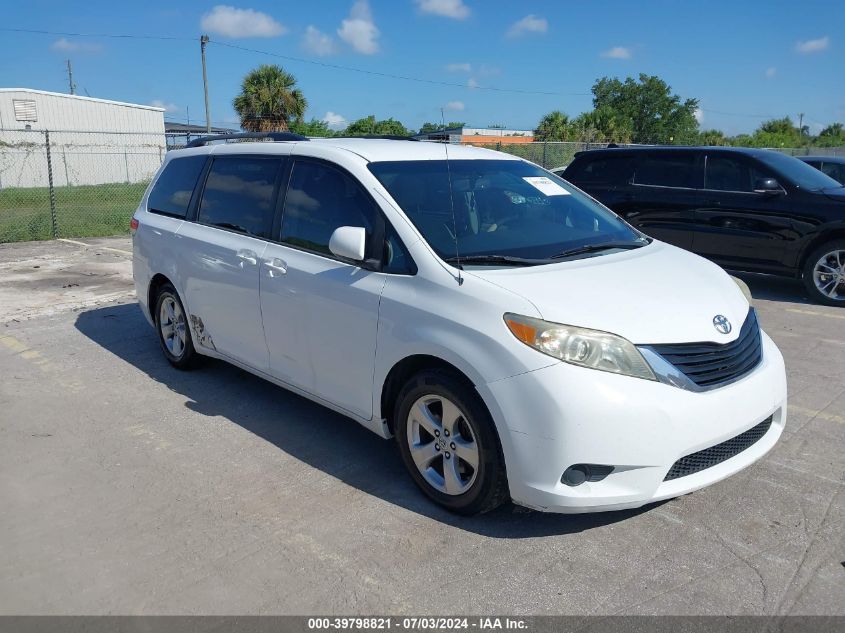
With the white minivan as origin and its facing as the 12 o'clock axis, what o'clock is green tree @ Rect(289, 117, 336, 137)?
The green tree is roughly at 7 o'clock from the white minivan.

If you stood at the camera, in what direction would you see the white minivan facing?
facing the viewer and to the right of the viewer

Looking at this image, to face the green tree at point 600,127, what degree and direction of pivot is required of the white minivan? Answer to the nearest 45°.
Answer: approximately 135° to its left

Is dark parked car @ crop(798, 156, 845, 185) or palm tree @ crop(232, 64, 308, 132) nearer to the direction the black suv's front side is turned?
the dark parked car

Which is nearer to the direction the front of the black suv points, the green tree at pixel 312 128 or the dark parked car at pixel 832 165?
the dark parked car

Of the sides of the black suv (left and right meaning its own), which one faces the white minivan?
right

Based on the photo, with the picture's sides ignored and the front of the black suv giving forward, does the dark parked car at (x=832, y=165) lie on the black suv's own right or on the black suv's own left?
on the black suv's own left

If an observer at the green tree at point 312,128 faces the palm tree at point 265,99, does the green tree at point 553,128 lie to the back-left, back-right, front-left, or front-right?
back-left

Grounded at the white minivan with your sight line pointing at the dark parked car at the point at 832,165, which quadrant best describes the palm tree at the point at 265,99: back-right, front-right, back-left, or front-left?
front-left

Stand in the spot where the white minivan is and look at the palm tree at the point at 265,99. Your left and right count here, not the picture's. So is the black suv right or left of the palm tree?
right

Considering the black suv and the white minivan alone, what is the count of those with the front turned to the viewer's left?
0

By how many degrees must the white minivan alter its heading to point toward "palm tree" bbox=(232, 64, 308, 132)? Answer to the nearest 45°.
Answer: approximately 135° to its left

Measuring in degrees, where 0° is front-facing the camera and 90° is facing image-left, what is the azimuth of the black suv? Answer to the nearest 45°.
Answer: approximately 270°

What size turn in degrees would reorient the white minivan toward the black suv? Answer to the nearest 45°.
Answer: approximately 90° to its left
